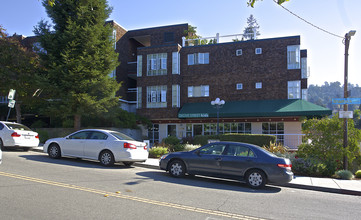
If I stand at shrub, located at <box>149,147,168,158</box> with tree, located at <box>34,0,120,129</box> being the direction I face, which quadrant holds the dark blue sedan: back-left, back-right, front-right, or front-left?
back-left

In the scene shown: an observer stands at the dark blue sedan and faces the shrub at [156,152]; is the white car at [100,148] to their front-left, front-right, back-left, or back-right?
front-left

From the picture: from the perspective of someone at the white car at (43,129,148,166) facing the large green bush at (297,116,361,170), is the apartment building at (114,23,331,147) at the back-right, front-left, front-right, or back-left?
front-left

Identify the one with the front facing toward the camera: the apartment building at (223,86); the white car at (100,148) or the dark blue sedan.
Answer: the apartment building

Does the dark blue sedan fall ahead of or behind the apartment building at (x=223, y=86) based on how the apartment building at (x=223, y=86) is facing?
ahead

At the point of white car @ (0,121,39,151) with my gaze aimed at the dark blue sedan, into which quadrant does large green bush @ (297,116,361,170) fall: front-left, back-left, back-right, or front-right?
front-left

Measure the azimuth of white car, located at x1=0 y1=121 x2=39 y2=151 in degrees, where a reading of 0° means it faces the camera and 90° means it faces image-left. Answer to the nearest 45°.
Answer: approximately 135°

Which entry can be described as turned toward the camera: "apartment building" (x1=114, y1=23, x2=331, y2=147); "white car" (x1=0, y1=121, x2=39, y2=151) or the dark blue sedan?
the apartment building

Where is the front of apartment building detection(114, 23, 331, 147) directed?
toward the camera
